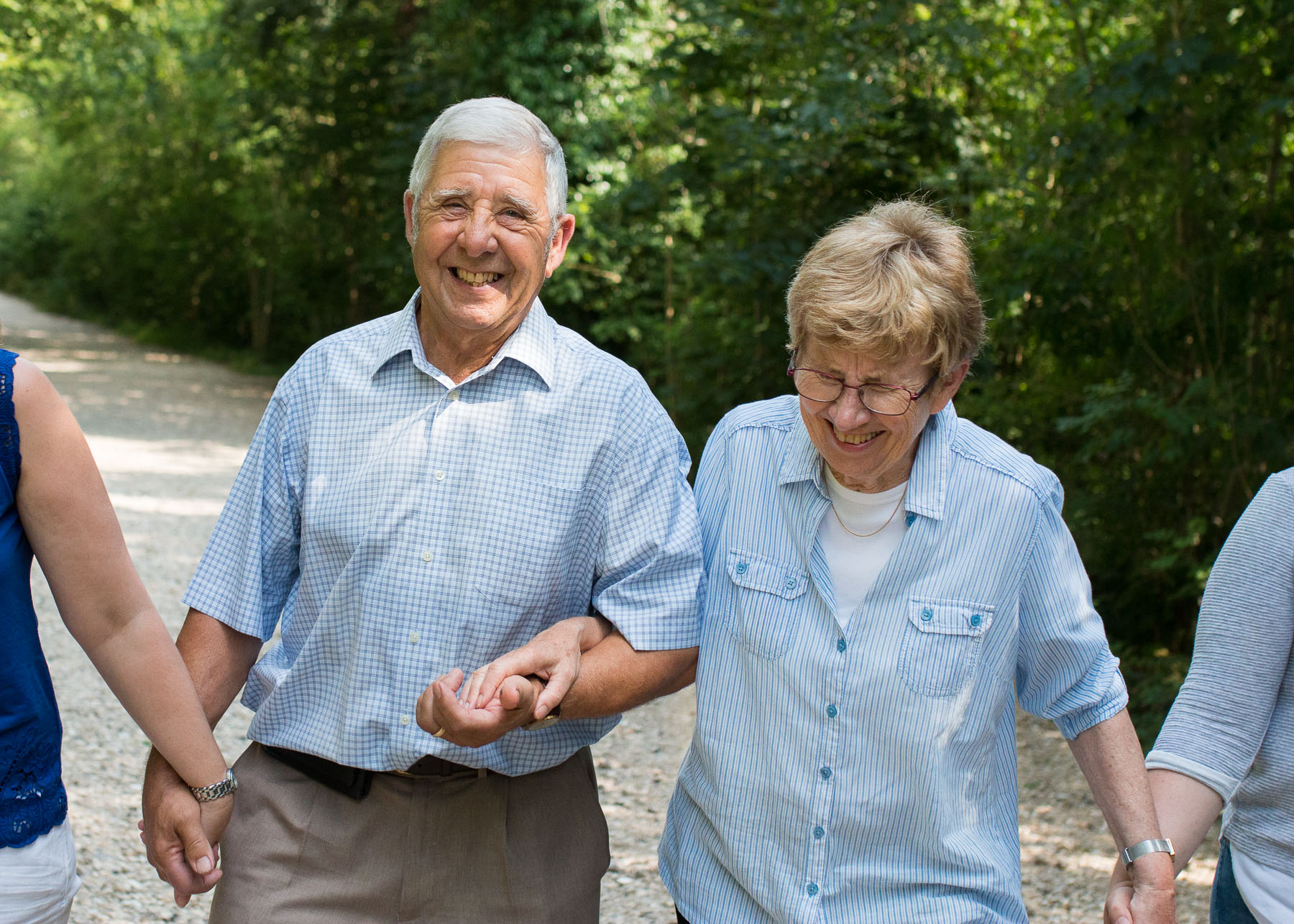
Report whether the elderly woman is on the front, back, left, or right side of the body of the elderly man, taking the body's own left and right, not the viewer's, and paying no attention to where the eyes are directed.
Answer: left

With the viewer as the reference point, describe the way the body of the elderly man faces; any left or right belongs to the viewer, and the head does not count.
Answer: facing the viewer
